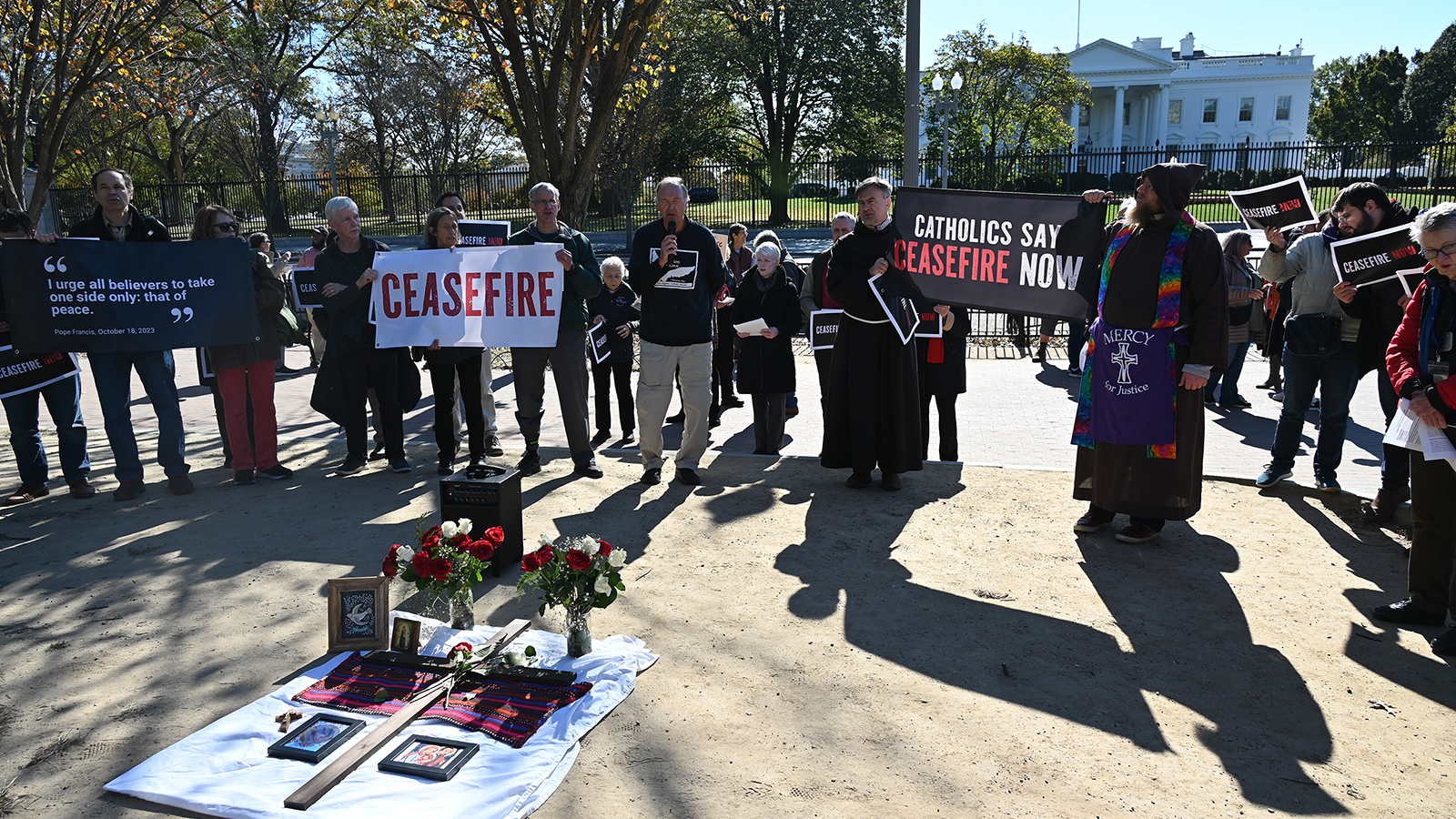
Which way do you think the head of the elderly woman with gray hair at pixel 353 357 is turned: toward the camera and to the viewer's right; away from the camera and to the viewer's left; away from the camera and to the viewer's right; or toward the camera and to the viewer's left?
toward the camera and to the viewer's right

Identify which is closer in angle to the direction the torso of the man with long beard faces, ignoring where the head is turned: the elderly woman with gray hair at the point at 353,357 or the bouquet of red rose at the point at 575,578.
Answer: the bouquet of red rose

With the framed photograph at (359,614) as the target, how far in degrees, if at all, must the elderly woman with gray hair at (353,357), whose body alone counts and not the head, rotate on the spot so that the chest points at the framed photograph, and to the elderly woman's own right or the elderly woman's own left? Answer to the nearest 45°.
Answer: approximately 45° to the elderly woman's own right

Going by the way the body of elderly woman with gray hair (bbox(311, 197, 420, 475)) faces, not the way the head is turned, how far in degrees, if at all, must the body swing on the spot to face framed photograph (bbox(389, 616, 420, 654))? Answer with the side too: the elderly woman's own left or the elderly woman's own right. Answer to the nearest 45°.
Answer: approximately 45° to the elderly woman's own right

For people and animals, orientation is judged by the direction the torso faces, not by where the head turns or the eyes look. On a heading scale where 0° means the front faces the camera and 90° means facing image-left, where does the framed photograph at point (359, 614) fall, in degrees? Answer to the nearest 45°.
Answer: approximately 0°

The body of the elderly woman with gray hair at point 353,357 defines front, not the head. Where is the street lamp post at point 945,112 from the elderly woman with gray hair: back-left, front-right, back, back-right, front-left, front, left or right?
left

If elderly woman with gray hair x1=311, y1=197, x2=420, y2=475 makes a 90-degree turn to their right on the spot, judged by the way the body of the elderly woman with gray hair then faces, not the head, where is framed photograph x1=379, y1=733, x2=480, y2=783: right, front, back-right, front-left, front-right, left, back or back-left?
front-left

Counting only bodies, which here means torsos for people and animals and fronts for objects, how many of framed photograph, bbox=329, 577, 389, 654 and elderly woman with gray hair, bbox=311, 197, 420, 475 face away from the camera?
0

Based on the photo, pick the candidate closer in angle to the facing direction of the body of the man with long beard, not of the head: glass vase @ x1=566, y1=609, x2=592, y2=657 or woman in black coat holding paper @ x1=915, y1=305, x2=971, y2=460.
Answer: the glass vase

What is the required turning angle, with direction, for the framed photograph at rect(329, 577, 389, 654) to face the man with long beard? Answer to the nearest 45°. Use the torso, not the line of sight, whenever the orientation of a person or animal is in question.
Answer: approximately 90° to its left

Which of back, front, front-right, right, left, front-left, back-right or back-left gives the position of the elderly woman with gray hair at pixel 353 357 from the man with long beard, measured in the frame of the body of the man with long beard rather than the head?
front-right

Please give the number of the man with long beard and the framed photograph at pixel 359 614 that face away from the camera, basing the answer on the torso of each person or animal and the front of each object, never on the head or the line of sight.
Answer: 0
